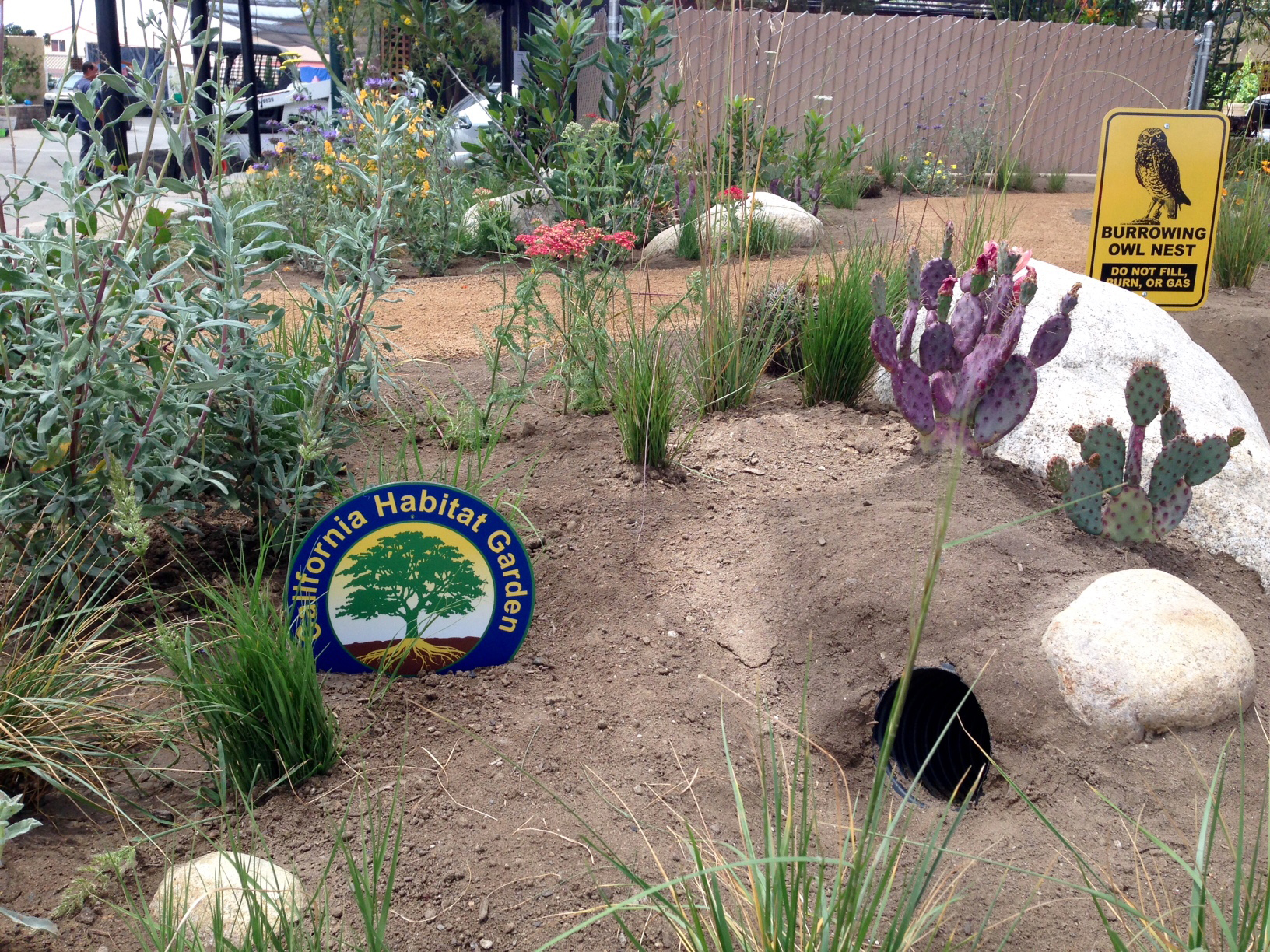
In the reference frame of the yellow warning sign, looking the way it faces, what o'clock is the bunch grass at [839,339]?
The bunch grass is roughly at 1 o'clock from the yellow warning sign.

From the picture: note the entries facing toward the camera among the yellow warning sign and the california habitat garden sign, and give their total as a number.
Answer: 2

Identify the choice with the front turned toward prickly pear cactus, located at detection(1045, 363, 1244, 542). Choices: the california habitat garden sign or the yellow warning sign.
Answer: the yellow warning sign

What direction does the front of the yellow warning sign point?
toward the camera

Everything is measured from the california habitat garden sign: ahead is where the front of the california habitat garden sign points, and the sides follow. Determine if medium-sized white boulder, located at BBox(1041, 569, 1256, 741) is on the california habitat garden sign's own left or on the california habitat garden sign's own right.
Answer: on the california habitat garden sign's own left

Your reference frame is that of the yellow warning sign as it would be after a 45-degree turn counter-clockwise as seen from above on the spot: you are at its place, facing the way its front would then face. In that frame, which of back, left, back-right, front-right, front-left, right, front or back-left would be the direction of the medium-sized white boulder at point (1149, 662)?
front-right

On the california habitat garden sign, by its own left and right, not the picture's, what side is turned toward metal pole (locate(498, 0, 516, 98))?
back

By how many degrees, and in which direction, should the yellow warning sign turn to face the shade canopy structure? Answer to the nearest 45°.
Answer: approximately 135° to its right

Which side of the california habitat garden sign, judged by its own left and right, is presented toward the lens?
front

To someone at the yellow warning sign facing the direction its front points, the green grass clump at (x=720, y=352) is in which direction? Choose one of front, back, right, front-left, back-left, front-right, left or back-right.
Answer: front-right

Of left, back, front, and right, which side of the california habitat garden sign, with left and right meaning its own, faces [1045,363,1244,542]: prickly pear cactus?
left

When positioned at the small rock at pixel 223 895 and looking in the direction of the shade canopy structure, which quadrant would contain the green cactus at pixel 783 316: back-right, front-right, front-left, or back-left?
front-right

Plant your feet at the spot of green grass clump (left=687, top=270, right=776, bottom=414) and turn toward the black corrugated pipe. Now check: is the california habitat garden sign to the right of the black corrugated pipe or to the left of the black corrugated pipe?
right
